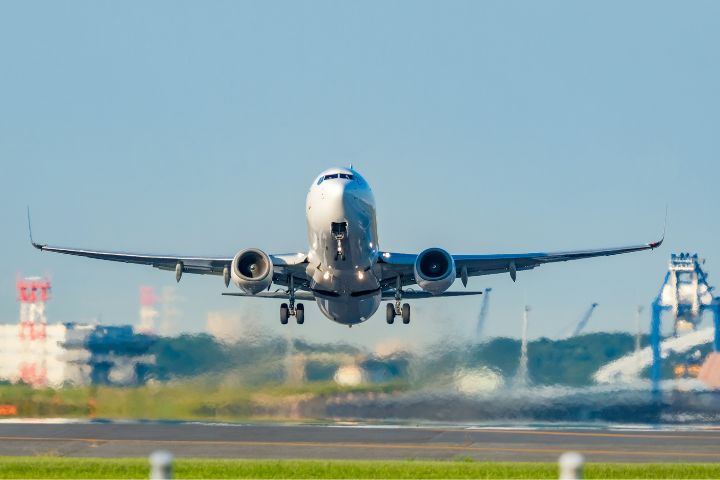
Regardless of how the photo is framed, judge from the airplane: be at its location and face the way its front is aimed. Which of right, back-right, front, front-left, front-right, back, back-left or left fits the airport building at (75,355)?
back-right

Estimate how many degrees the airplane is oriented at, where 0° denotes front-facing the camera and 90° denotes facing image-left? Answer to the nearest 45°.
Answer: approximately 0°

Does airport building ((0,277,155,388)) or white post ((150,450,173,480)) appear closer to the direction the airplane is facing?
the white post

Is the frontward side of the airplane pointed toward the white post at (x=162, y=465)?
yes
